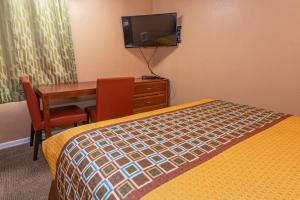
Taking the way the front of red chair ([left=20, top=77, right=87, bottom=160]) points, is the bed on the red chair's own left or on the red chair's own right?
on the red chair's own right

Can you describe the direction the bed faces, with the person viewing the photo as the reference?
facing away from the viewer and to the left of the viewer

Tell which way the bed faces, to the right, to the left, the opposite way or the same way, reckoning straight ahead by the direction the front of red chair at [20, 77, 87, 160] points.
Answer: to the left

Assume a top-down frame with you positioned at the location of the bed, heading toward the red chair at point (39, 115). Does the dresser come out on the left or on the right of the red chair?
right

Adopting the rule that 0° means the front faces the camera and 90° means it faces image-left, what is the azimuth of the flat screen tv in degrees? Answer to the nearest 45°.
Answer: approximately 0°

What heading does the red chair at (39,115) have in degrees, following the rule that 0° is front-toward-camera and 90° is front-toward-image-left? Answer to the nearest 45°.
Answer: approximately 270°

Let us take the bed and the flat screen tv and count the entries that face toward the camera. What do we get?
1

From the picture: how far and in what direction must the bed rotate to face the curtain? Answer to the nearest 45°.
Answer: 0° — it already faces it
